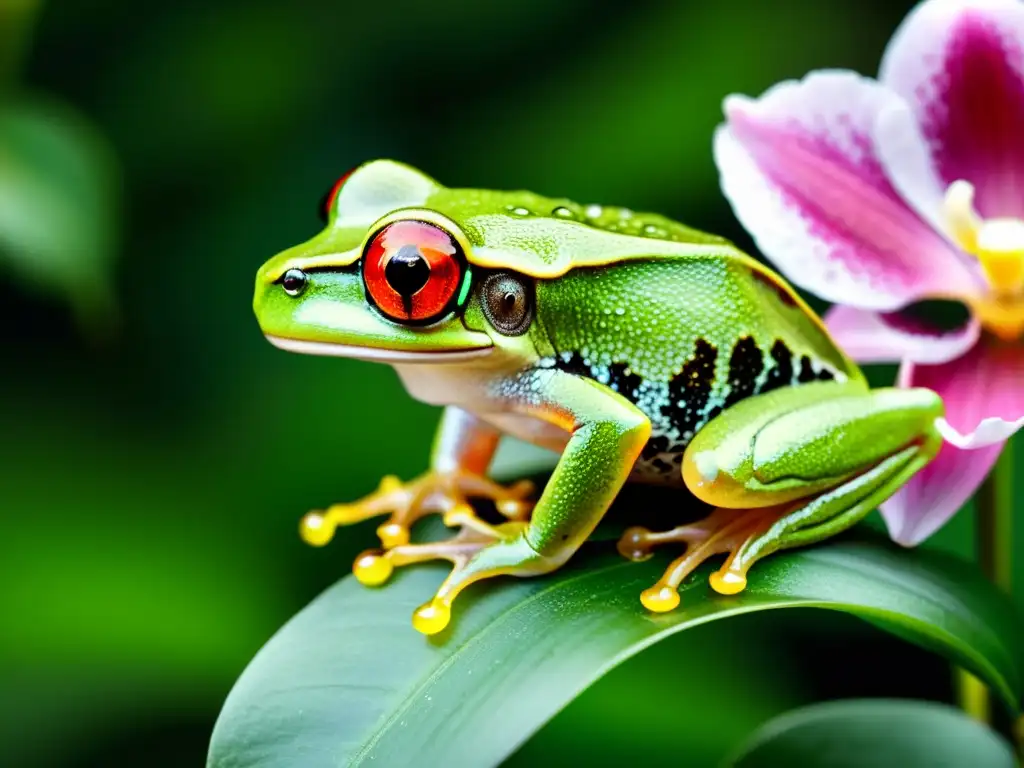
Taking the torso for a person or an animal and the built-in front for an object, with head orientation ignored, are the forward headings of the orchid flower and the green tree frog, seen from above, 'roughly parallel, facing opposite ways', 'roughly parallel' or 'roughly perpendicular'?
roughly perpendicular

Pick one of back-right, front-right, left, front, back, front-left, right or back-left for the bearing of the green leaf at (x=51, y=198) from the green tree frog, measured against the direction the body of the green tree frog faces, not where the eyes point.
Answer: front-right

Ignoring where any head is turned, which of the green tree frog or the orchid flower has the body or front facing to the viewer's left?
the green tree frog

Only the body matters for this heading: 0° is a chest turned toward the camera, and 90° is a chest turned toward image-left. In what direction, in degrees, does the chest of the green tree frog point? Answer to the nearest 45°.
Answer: approximately 90°

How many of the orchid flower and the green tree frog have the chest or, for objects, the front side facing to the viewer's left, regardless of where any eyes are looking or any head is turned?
1

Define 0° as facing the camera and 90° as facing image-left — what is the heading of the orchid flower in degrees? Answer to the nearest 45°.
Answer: approximately 0°
